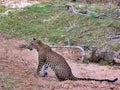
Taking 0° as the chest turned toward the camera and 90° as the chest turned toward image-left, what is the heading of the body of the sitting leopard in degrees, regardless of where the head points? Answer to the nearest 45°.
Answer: approximately 90°
